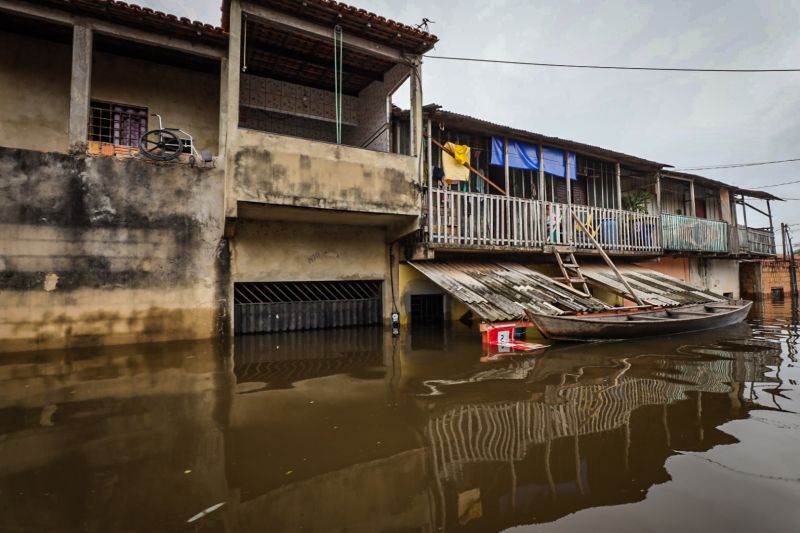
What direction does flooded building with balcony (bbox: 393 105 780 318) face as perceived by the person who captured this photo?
facing the viewer and to the right of the viewer

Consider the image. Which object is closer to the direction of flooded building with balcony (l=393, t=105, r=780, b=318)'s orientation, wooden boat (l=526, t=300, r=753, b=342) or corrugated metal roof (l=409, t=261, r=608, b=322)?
the wooden boat

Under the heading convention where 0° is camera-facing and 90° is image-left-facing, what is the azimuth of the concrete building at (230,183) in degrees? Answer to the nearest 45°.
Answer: approximately 315°

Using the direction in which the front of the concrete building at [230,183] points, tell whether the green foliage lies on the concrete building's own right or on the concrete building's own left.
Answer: on the concrete building's own left
